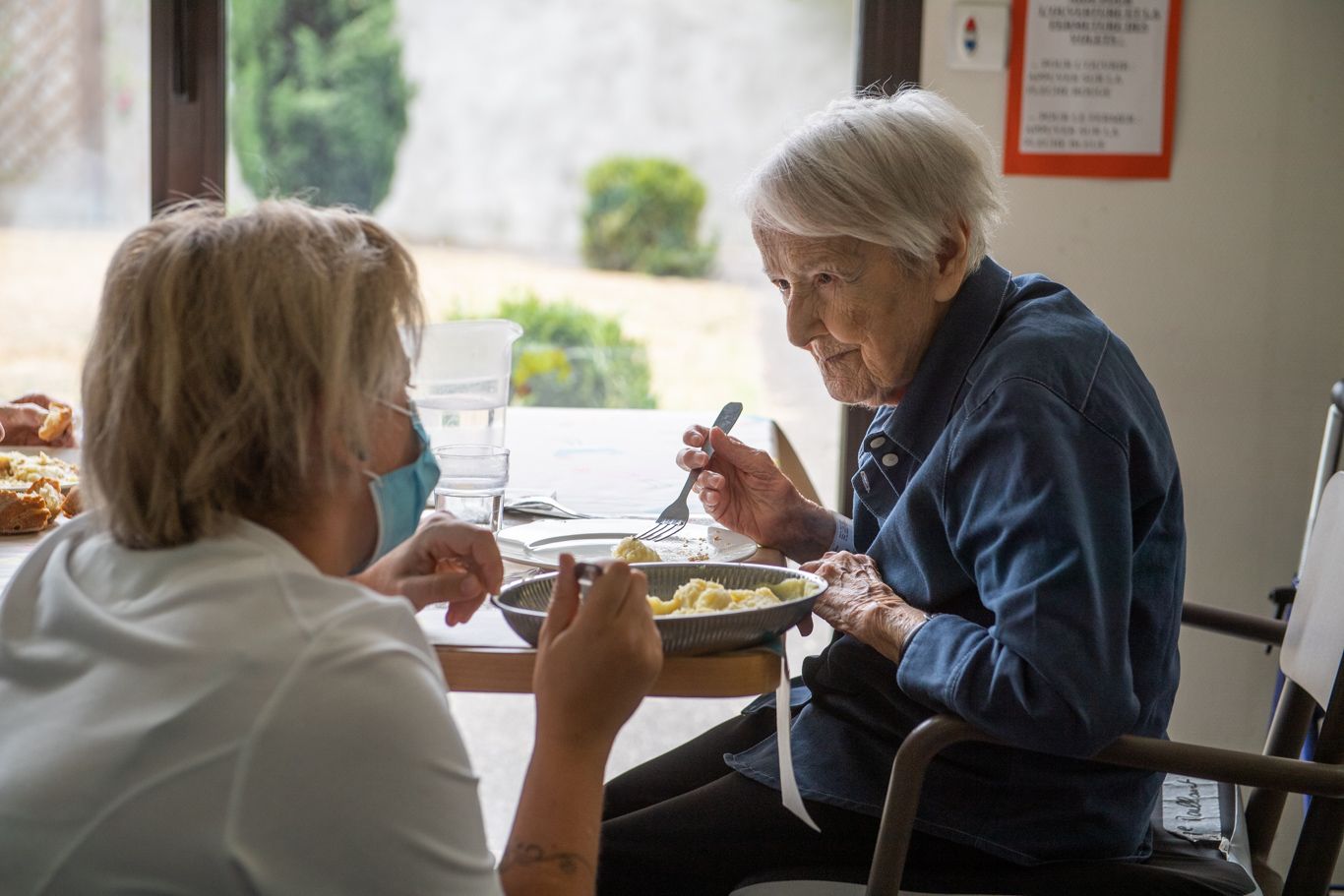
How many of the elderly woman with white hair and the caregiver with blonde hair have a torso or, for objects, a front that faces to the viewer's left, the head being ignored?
1

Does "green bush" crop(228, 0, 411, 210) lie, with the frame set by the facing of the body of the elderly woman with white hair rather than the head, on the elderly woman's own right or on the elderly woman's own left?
on the elderly woman's own right

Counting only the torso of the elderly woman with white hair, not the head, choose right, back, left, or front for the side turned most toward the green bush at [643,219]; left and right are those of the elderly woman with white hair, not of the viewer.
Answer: right

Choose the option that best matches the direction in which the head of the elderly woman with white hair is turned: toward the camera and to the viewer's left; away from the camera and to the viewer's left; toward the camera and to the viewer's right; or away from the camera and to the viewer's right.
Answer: toward the camera and to the viewer's left

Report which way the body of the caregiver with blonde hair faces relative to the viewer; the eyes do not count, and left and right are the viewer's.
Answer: facing away from the viewer and to the right of the viewer

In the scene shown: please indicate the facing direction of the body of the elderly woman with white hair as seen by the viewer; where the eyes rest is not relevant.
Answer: to the viewer's left

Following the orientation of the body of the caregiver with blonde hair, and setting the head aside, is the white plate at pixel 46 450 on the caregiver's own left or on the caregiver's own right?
on the caregiver's own left

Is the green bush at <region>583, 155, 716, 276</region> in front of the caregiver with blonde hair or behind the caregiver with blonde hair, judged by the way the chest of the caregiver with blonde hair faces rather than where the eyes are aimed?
in front

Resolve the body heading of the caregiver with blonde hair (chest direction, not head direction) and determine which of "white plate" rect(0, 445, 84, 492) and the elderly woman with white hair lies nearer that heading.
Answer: the elderly woman with white hair

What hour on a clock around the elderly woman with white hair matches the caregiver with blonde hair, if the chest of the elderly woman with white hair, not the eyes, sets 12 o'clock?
The caregiver with blonde hair is roughly at 10 o'clock from the elderly woman with white hair.

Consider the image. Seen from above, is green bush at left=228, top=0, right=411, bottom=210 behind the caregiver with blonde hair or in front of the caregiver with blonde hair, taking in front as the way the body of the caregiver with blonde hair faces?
in front
